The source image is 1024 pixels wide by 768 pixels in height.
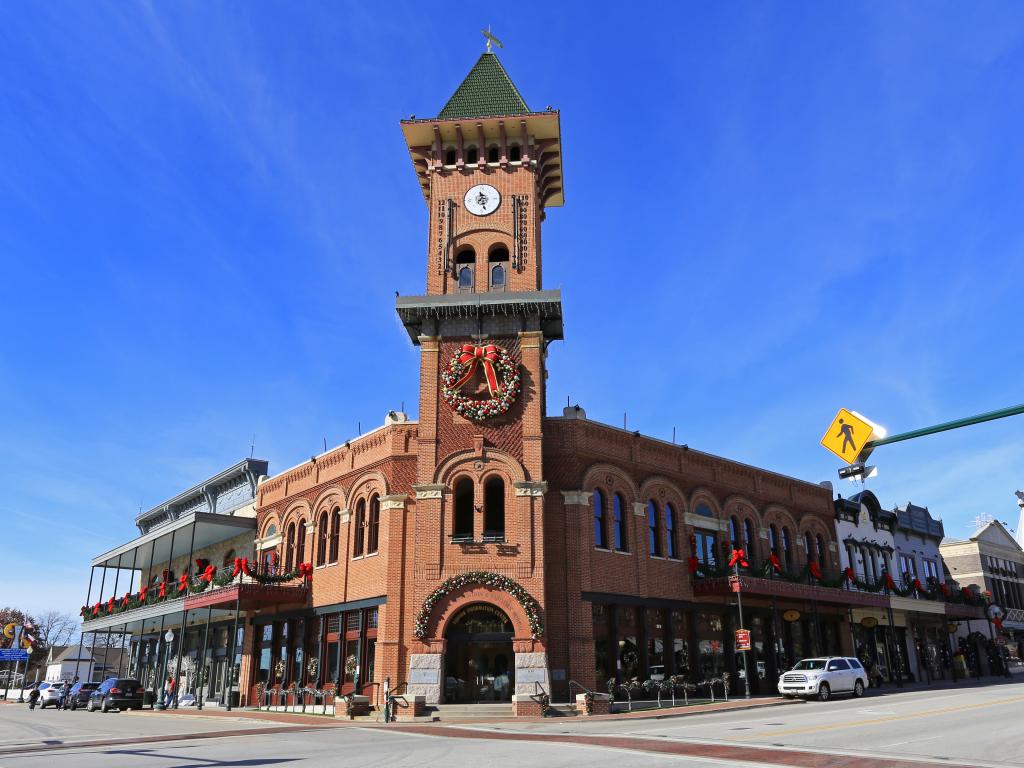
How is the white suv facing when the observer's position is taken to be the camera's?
facing the viewer and to the left of the viewer

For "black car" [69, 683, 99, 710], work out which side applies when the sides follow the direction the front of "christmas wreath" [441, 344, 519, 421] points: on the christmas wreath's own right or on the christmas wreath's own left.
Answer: on the christmas wreath's own right

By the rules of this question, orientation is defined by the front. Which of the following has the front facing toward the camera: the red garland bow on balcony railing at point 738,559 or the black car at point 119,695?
the red garland bow on balcony railing

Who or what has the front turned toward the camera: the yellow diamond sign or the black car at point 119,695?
the yellow diamond sign

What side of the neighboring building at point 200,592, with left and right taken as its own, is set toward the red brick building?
left

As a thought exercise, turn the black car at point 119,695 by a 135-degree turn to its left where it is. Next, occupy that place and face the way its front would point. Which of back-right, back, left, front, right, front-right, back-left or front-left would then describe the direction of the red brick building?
front-left

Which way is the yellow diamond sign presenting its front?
toward the camera

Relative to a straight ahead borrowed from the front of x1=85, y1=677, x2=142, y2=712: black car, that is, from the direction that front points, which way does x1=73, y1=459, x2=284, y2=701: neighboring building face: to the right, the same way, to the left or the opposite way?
to the left

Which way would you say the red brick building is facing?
toward the camera

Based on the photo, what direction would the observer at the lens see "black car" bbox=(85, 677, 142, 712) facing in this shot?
facing away from the viewer and to the left of the viewer

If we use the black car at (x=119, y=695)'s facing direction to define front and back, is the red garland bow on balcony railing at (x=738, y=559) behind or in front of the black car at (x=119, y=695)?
behind

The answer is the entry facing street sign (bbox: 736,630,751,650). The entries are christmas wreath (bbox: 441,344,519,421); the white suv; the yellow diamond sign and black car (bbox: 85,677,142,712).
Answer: the white suv

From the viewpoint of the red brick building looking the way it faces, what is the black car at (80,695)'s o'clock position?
The black car is roughly at 4 o'clock from the red brick building.

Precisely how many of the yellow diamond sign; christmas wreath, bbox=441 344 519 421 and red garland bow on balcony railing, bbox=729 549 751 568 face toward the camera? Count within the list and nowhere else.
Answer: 3

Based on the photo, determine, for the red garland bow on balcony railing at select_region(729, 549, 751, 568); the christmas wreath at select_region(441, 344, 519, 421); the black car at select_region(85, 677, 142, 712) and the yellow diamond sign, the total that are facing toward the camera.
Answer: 3

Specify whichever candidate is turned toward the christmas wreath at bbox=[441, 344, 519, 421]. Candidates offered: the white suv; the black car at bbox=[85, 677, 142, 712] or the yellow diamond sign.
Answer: the white suv

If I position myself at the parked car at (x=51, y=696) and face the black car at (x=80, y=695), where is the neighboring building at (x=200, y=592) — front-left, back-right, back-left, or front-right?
front-left

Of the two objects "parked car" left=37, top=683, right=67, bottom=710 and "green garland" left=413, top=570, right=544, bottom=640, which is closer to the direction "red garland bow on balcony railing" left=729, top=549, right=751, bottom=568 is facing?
the green garland
